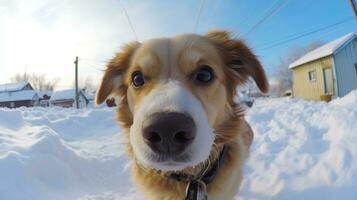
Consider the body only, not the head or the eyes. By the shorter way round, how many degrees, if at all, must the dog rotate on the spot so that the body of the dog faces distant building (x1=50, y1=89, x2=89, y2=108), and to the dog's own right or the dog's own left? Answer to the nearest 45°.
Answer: approximately 180°

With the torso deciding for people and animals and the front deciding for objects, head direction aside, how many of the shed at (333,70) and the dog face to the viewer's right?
0

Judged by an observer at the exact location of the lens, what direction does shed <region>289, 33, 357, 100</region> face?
facing the viewer and to the left of the viewer

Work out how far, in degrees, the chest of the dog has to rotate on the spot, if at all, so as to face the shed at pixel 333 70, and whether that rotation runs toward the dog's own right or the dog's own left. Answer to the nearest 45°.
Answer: approximately 135° to the dog's own left

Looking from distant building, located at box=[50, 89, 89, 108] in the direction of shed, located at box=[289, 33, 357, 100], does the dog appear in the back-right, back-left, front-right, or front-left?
front-right

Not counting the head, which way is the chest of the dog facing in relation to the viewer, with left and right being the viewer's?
facing the viewer

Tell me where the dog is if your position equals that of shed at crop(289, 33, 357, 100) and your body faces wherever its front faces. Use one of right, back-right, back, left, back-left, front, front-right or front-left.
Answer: front-left
